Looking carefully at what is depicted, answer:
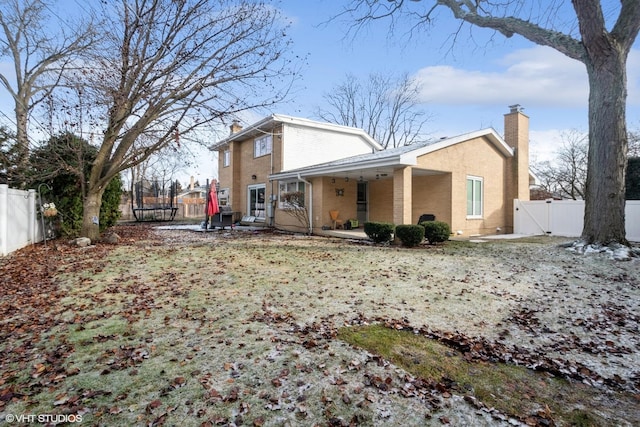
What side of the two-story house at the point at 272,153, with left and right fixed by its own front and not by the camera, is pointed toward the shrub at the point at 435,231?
right

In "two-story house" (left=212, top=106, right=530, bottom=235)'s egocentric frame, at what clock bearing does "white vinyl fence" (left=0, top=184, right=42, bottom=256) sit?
The white vinyl fence is roughly at 6 o'clock from the two-story house.

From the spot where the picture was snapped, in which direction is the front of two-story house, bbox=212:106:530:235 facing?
facing away from the viewer and to the right of the viewer

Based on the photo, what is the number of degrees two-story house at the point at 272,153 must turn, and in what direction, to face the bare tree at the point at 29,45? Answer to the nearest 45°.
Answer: approximately 135° to its left

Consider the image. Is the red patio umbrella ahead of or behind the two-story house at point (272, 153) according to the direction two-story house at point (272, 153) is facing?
behind

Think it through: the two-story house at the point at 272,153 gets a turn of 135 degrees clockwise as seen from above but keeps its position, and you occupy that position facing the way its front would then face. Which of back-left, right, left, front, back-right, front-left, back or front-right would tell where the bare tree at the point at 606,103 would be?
front-left

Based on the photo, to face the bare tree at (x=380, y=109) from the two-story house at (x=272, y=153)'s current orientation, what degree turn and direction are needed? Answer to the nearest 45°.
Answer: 0° — it already faces it

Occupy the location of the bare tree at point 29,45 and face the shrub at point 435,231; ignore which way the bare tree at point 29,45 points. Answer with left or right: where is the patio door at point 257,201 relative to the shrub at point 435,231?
left
